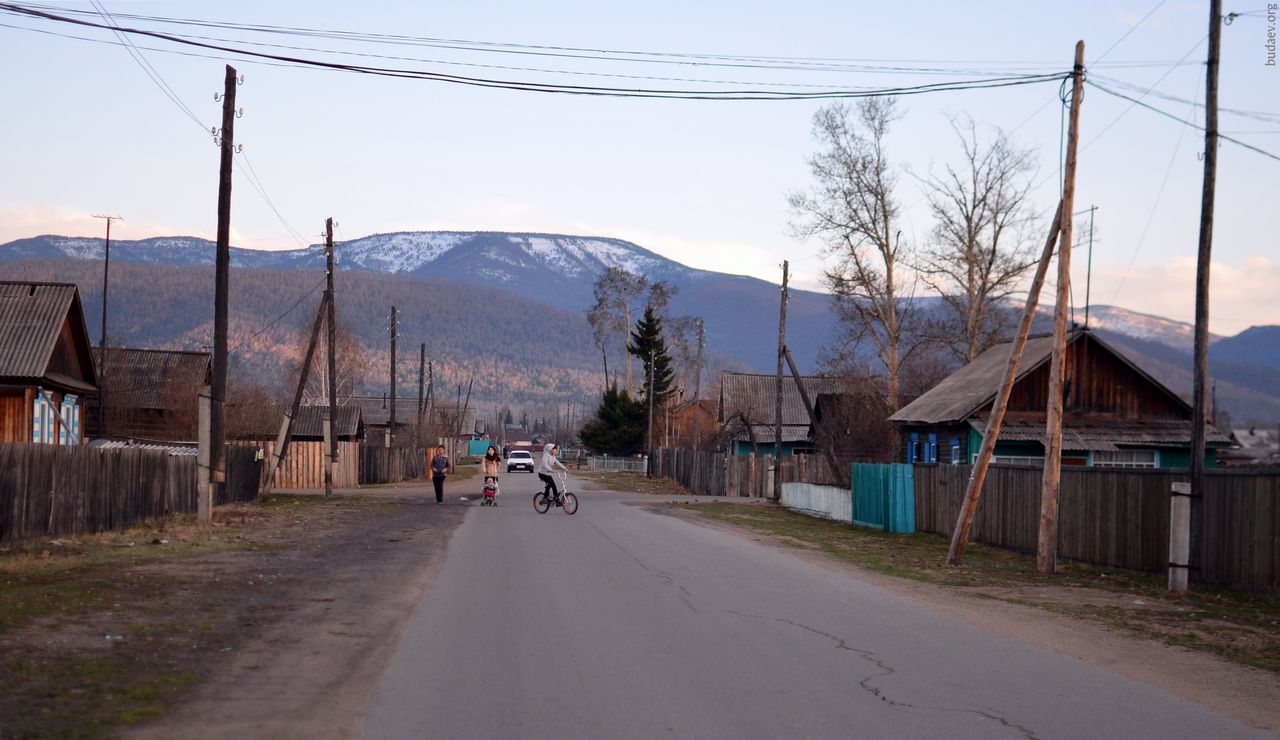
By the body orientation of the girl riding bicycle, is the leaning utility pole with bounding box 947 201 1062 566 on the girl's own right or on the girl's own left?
on the girl's own right

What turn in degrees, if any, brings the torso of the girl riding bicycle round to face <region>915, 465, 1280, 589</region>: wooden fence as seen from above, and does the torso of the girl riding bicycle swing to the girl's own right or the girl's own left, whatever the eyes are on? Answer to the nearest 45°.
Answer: approximately 45° to the girl's own right

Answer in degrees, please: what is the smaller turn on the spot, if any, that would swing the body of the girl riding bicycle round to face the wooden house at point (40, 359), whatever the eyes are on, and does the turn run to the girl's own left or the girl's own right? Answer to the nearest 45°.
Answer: approximately 180°

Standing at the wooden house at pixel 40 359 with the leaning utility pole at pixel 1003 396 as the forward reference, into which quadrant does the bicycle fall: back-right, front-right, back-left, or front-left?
front-left

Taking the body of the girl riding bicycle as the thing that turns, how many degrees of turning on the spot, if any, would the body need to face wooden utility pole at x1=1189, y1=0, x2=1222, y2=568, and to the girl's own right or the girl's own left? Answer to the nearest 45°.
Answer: approximately 45° to the girl's own right

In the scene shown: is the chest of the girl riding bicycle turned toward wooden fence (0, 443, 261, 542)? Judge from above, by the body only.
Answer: no

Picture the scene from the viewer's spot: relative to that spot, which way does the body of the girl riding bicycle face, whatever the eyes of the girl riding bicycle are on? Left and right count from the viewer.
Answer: facing to the right of the viewer

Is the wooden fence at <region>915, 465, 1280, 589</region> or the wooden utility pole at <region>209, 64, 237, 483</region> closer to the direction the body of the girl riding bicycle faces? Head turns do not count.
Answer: the wooden fence

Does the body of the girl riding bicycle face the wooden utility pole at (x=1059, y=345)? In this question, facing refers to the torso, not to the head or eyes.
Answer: no
